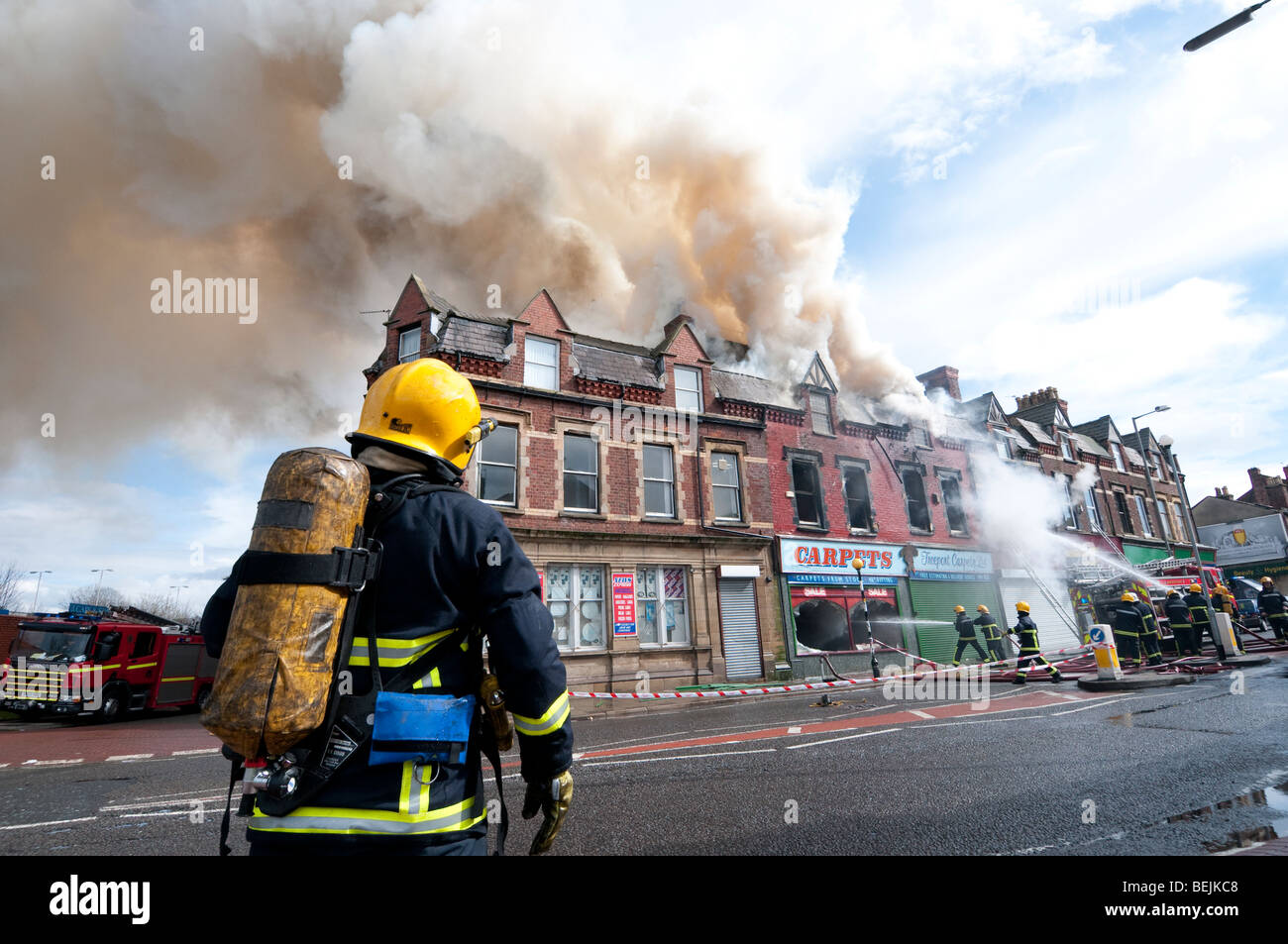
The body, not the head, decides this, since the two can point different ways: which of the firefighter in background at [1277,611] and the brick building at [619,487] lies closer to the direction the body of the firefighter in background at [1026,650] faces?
the brick building

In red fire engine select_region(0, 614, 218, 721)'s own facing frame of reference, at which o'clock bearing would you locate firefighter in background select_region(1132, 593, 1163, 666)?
The firefighter in background is roughly at 9 o'clock from the red fire engine.

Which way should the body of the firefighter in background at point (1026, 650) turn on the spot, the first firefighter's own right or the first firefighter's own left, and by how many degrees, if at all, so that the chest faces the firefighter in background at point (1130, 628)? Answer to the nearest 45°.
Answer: approximately 135° to the first firefighter's own right

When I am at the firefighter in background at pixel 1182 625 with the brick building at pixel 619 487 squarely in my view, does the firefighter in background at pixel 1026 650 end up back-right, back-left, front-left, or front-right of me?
front-left

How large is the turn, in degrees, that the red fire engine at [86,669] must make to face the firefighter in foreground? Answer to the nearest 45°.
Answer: approximately 45° to its left

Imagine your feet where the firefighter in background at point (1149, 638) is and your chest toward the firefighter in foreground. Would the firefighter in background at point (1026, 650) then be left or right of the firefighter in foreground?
right

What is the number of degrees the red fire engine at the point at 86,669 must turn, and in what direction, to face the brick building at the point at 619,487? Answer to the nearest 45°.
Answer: approximately 90° to its left

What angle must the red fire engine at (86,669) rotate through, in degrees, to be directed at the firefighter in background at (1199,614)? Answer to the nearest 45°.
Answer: approximately 90° to its left

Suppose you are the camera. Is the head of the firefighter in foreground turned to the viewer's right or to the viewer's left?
to the viewer's right

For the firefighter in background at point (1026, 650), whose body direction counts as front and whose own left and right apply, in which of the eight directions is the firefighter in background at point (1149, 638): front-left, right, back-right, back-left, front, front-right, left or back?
back-right

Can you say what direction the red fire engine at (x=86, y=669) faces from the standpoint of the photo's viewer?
facing the viewer and to the left of the viewer

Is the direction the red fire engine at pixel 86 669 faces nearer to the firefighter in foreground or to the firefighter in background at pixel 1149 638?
the firefighter in foreground

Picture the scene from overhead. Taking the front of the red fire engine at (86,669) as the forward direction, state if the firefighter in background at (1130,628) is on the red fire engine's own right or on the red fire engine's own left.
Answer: on the red fire engine's own left

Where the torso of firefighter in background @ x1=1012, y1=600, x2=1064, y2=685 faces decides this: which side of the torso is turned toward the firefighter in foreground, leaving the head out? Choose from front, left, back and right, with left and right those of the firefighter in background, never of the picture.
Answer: left

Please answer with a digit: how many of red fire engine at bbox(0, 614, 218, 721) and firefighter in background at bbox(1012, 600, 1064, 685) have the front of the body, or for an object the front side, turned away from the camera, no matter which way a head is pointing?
0

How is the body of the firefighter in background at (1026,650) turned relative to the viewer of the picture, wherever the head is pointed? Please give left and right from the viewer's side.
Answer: facing to the left of the viewer
